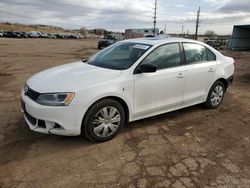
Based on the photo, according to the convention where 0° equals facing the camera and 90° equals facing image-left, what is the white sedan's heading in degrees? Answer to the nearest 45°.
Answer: approximately 45°

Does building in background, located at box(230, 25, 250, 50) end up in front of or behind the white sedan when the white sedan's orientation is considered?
behind
